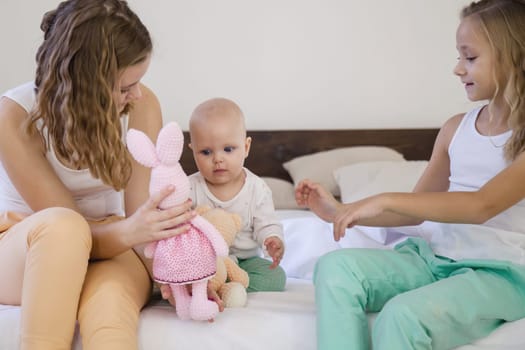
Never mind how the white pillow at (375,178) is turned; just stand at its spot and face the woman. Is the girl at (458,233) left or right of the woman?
left

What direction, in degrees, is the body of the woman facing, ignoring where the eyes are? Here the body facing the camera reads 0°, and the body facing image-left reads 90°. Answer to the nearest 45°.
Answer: approximately 315°

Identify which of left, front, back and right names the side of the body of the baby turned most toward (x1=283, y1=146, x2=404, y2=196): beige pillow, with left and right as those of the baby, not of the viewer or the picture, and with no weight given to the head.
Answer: back

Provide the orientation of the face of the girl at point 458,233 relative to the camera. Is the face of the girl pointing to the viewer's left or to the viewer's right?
to the viewer's left

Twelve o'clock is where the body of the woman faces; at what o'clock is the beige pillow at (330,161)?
The beige pillow is roughly at 9 o'clock from the woman.

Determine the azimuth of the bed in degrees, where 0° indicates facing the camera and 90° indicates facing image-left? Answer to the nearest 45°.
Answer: approximately 0°

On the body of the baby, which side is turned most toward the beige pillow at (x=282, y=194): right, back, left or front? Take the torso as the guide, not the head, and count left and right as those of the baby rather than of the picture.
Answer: back

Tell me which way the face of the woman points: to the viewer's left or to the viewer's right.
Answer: to the viewer's right

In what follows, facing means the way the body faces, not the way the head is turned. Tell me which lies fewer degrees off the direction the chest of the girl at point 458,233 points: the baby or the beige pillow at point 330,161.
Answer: the baby

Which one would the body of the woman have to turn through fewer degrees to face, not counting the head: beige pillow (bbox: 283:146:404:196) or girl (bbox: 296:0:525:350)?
the girl
